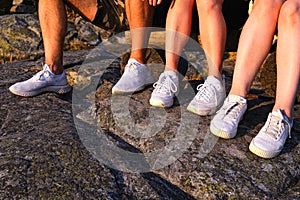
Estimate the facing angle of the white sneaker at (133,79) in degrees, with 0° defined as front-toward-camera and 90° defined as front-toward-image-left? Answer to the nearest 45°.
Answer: approximately 45°

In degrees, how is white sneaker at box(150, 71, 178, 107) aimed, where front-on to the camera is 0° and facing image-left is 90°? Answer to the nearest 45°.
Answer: approximately 0°

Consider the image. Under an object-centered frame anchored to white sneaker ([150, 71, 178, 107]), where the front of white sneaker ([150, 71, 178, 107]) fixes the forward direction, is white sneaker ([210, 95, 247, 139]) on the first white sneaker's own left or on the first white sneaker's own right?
on the first white sneaker's own left

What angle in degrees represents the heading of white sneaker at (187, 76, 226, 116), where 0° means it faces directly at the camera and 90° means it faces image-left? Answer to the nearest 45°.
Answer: approximately 45°

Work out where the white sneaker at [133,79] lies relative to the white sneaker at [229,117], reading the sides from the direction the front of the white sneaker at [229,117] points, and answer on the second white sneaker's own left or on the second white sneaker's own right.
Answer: on the second white sneaker's own right

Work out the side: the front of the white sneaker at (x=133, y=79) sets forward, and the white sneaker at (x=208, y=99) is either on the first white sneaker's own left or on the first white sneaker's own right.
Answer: on the first white sneaker's own left
